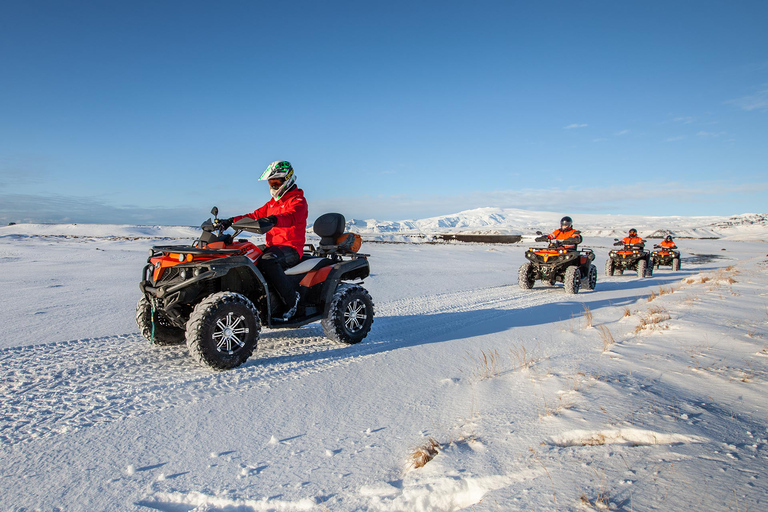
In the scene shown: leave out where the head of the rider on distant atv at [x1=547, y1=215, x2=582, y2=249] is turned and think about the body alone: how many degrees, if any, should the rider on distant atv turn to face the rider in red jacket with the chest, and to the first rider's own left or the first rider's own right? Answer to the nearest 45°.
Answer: approximately 45° to the first rider's own left

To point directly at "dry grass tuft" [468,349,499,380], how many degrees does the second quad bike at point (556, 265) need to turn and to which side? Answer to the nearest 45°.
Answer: approximately 45° to its left

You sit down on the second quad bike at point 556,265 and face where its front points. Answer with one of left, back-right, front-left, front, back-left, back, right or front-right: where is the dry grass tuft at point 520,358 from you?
front-left

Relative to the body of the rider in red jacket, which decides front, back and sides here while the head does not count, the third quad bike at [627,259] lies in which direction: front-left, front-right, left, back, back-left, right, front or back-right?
back

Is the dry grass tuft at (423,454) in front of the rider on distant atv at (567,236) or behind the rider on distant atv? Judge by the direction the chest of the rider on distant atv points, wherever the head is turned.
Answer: in front

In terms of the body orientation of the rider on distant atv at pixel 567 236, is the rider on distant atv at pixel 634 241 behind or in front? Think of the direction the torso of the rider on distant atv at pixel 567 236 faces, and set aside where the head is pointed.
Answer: behind

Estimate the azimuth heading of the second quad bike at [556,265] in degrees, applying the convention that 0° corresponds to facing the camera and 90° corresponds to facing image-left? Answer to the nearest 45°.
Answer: approximately 45°

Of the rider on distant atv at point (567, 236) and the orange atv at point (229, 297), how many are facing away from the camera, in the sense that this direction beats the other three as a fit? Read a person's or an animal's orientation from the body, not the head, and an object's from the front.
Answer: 0

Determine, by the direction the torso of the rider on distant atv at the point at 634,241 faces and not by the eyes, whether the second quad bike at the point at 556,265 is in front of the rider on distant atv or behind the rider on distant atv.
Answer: in front

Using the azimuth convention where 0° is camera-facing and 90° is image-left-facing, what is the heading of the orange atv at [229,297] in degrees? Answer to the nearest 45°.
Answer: approximately 45°
